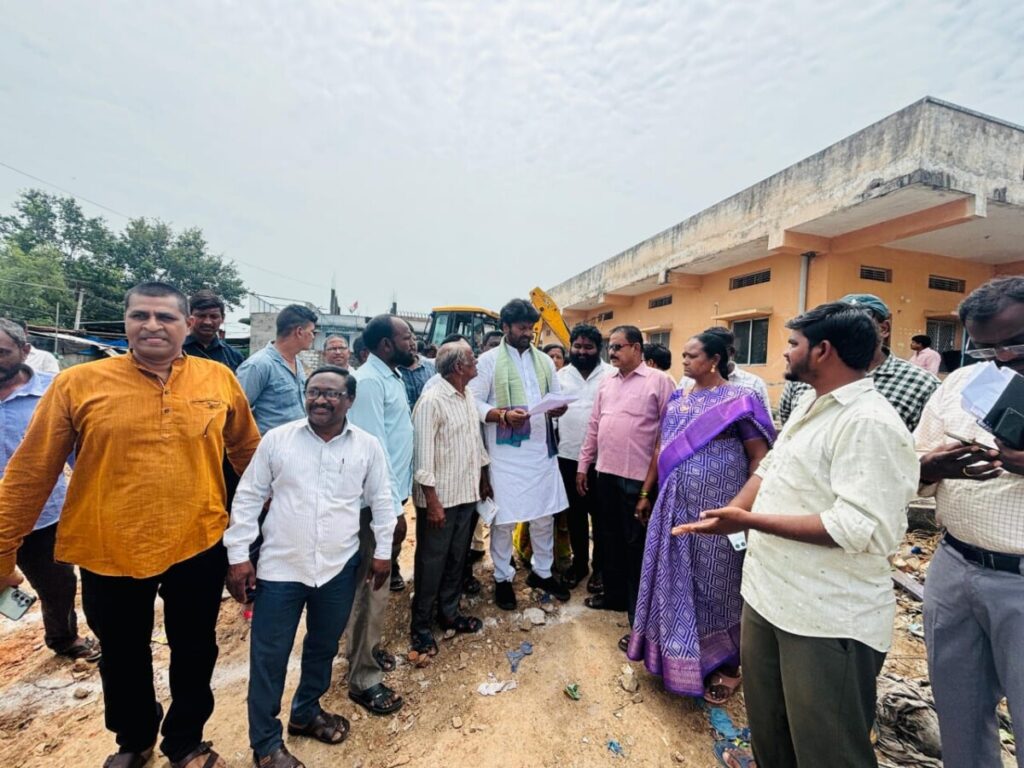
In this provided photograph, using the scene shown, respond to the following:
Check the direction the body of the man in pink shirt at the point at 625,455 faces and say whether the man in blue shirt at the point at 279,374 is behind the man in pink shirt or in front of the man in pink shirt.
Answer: in front

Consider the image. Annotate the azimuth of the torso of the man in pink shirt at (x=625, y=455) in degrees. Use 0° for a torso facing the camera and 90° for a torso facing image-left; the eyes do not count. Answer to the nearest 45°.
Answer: approximately 45°

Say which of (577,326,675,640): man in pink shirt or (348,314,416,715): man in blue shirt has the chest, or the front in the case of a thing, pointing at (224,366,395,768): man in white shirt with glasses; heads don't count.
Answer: the man in pink shirt

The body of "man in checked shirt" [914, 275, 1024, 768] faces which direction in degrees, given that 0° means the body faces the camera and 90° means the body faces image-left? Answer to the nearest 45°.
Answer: approximately 45°

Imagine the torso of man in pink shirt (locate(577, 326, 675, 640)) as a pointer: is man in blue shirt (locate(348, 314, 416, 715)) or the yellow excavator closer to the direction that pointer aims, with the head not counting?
the man in blue shirt

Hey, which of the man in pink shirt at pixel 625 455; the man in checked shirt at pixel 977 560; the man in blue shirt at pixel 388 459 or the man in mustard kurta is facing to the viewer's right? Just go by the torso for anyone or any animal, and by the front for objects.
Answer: the man in blue shirt

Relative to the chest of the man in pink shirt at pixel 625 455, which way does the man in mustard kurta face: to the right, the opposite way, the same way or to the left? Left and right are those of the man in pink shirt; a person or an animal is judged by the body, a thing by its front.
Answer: to the left

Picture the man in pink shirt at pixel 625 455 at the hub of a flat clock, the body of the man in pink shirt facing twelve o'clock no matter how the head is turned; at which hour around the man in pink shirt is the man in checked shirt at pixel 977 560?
The man in checked shirt is roughly at 9 o'clock from the man in pink shirt.

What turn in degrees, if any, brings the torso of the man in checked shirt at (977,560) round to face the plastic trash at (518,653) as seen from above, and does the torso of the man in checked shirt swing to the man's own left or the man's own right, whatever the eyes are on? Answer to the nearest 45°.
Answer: approximately 45° to the man's own right

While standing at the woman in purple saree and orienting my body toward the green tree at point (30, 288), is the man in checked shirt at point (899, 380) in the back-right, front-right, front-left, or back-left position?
back-right

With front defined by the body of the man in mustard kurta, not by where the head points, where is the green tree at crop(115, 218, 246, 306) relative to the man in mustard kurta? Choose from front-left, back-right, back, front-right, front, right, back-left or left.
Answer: back

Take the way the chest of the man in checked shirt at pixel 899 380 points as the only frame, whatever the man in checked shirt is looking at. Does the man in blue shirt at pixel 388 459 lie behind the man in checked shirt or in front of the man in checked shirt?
in front

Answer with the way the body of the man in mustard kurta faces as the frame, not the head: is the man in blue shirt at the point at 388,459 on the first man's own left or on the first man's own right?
on the first man's own left

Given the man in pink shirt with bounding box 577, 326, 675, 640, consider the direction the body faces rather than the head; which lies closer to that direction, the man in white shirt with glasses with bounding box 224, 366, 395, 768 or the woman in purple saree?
the man in white shirt with glasses

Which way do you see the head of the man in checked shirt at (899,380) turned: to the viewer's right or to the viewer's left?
to the viewer's left
